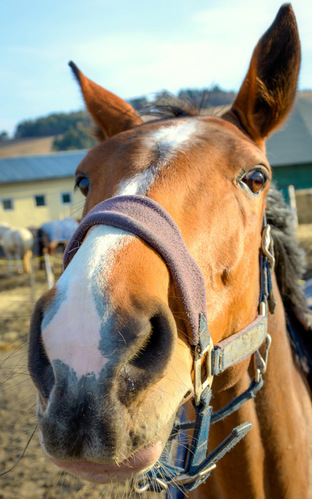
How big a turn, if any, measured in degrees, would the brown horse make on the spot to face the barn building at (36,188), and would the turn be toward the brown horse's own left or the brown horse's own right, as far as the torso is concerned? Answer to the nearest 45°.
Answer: approximately 135° to the brown horse's own right

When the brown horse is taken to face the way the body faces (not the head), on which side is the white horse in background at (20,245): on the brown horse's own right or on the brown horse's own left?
on the brown horse's own right

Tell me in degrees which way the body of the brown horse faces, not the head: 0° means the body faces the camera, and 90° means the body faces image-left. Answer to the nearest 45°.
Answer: approximately 45°
